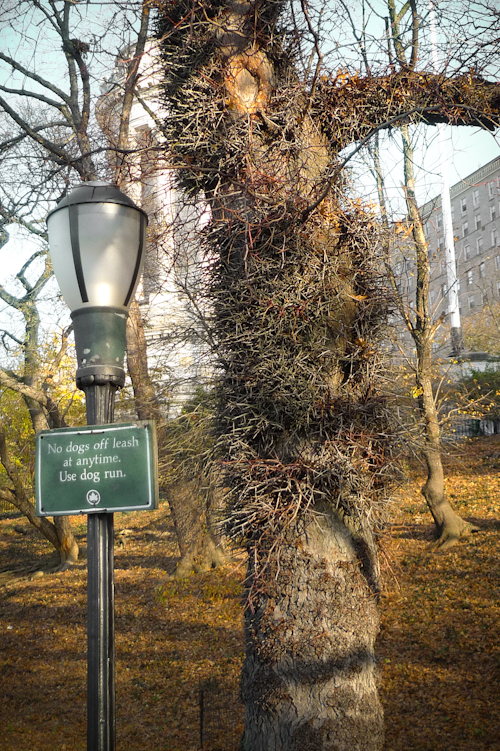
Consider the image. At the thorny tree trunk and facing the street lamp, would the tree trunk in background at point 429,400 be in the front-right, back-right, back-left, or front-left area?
back-right

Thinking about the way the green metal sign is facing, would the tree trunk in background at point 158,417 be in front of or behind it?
behind

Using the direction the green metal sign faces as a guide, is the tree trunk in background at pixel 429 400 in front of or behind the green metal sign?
behind

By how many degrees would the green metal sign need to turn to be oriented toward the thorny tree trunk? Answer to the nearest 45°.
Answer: approximately 135° to its left

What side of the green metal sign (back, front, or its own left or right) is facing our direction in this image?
front

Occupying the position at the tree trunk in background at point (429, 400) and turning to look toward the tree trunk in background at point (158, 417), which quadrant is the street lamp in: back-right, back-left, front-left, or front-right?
front-left
